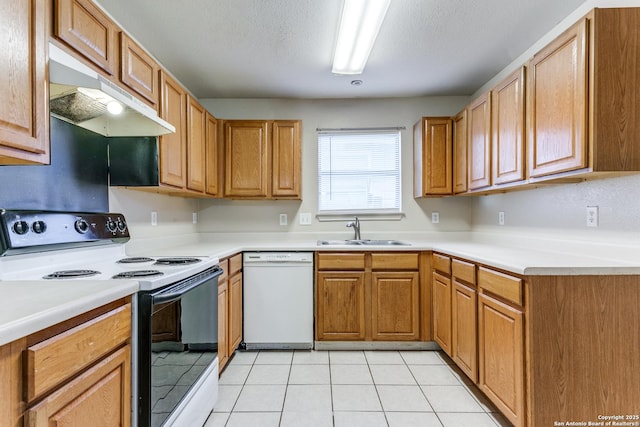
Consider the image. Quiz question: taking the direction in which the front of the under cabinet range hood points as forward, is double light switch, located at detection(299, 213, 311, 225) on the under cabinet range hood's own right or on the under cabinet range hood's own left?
on the under cabinet range hood's own left

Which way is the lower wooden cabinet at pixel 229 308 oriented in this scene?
to the viewer's right

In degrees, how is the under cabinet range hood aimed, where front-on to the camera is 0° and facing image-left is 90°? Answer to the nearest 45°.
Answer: approximately 315°

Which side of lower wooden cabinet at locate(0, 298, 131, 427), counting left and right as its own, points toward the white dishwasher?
left

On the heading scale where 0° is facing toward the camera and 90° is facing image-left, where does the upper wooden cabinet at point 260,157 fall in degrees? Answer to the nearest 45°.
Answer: approximately 0°

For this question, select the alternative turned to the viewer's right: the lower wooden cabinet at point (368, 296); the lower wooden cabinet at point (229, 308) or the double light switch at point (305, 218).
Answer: the lower wooden cabinet at point (229, 308)

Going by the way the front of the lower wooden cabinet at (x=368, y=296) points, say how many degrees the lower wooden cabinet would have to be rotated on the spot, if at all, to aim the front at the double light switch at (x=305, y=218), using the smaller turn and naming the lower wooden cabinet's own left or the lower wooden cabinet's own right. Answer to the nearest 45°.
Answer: approximately 135° to the lower wooden cabinet's own right

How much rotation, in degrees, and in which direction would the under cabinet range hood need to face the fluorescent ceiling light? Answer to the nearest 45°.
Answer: approximately 45° to its left

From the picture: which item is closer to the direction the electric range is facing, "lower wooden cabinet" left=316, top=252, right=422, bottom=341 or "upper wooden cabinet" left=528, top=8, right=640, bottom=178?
the upper wooden cabinet

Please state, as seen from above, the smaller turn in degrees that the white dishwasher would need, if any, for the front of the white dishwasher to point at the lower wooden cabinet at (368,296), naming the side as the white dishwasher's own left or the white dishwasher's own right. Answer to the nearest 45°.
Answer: approximately 90° to the white dishwasher's own left
